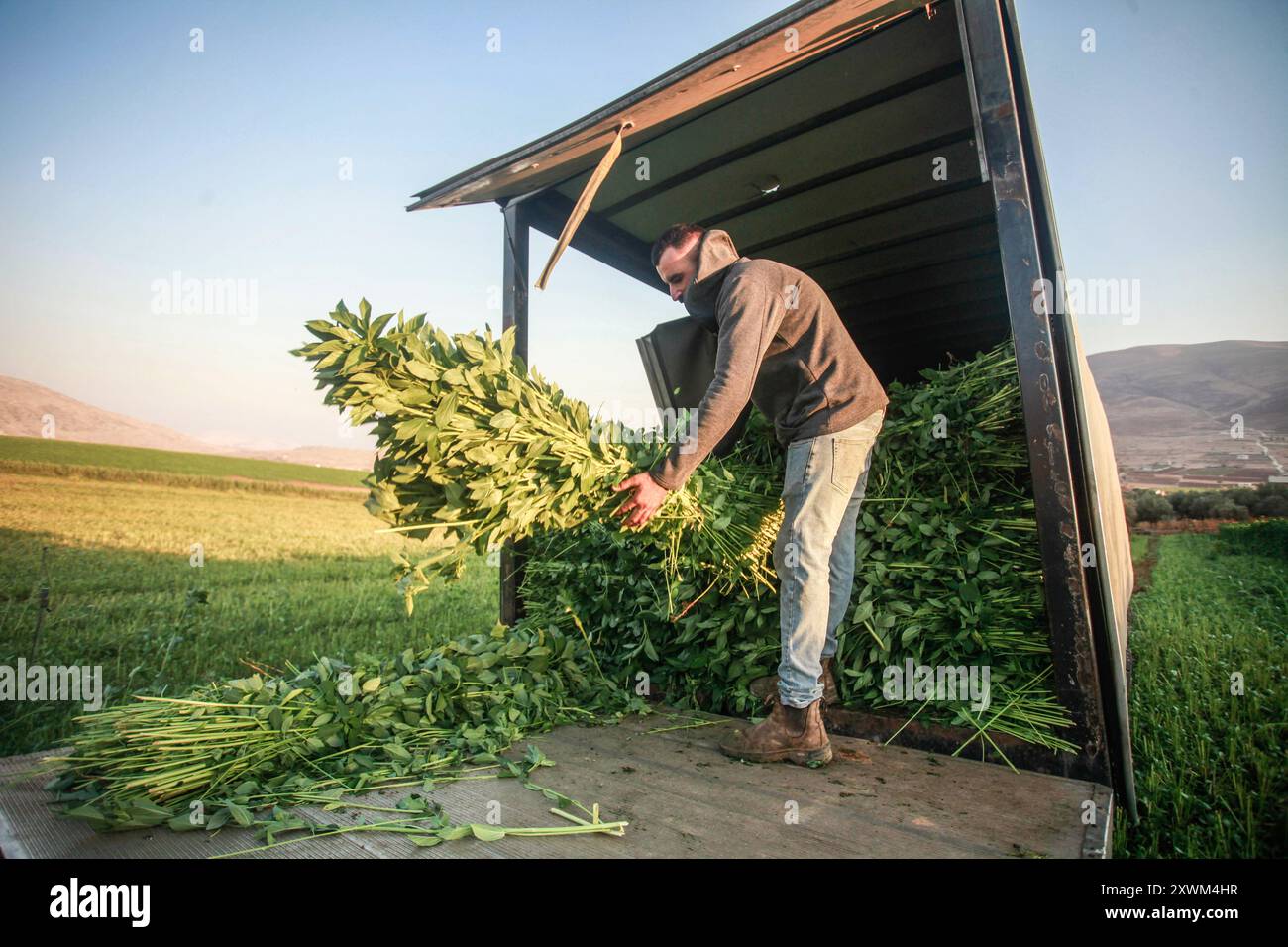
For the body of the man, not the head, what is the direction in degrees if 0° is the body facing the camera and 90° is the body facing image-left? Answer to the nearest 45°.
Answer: approximately 90°
